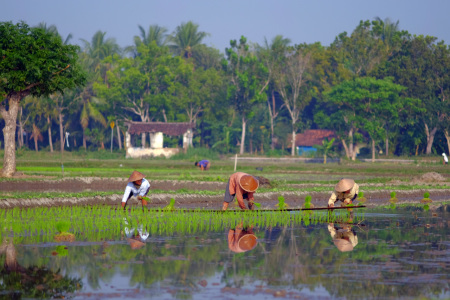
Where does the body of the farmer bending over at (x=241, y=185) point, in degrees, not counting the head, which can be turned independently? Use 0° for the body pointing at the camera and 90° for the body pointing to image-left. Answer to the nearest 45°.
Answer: approximately 315°

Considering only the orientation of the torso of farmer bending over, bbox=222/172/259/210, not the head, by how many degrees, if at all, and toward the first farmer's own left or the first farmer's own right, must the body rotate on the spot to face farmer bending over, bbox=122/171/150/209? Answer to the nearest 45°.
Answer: approximately 135° to the first farmer's own right
